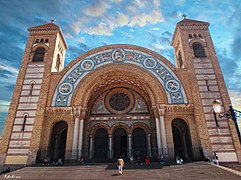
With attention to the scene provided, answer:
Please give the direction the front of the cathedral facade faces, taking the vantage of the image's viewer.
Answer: facing the viewer
